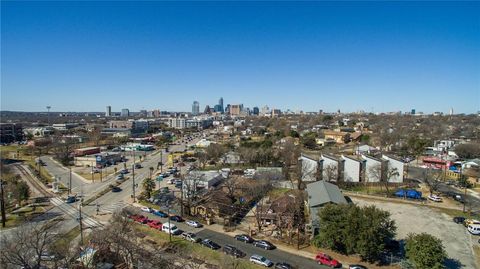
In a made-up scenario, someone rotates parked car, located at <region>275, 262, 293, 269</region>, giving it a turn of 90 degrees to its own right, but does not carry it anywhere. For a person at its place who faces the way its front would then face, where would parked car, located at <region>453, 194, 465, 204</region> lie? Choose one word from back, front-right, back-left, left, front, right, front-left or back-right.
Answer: back

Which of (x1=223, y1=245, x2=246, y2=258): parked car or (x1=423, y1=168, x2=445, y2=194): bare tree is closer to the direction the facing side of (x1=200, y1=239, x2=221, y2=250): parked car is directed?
the parked car

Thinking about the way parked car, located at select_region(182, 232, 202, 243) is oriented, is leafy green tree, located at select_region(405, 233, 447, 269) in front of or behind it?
in front

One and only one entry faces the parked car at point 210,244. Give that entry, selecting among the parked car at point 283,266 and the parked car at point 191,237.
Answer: the parked car at point 191,237

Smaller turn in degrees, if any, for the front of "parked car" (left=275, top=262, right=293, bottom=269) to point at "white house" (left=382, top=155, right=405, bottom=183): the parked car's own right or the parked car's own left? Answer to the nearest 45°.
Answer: approximately 90° to the parked car's own left

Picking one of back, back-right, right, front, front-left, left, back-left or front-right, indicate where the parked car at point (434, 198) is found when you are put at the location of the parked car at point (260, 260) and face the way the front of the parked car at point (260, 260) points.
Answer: left

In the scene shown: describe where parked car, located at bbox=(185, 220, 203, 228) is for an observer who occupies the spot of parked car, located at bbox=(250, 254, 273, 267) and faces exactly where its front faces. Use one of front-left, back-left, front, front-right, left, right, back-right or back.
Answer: back

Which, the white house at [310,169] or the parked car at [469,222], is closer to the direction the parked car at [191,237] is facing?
the parked car
